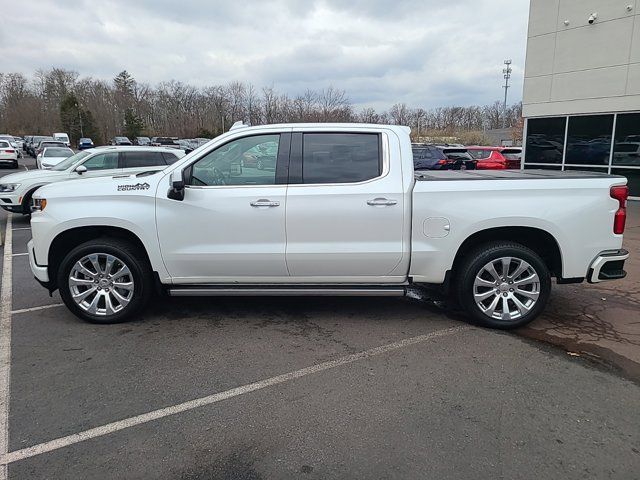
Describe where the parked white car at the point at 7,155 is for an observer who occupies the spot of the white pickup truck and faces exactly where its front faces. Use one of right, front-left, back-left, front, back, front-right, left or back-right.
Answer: front-right

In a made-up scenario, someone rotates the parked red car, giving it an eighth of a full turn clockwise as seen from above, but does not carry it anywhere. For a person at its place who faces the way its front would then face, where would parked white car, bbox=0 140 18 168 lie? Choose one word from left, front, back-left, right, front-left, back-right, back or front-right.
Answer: left

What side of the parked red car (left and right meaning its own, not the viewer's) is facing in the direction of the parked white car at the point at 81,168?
left

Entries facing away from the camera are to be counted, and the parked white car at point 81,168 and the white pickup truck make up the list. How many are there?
0

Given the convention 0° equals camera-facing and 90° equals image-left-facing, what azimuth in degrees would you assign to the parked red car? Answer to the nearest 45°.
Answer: approximately 135°

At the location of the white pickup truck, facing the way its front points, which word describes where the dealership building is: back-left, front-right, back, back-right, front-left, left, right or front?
back-right

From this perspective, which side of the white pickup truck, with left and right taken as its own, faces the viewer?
left

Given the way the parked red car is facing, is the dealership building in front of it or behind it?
behind

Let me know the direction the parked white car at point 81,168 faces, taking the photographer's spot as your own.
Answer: facing the viewer and to the left of the viewer
